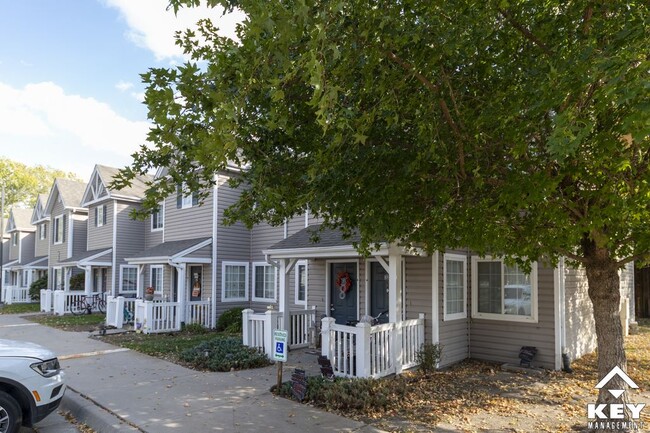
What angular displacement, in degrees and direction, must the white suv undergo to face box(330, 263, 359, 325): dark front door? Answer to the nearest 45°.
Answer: approximately 45° to its left

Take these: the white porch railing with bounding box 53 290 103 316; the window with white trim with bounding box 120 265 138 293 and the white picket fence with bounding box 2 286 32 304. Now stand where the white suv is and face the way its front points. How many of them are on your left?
3

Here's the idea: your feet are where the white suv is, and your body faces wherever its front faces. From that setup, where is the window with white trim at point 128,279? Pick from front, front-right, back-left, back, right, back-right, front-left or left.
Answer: left

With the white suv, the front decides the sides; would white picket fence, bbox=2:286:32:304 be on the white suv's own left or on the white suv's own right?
on the white suv's own left

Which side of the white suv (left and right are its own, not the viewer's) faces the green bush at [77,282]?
left

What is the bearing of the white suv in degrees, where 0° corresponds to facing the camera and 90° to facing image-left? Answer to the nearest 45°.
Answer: approximately 270°

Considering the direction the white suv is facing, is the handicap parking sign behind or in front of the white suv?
in front
